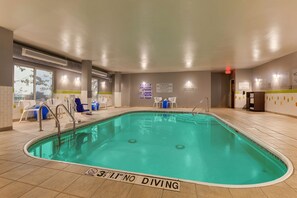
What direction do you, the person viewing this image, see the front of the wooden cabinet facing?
facing the viewer and to the left of the viewer

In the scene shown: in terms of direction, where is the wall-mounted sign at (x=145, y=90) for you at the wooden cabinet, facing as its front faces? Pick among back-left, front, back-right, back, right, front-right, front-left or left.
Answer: front-right

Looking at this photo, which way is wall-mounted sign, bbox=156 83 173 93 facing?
toward the camera

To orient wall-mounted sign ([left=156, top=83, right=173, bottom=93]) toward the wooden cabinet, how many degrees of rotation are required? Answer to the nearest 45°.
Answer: approximately 45° to its left

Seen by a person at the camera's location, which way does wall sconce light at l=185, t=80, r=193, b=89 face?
facing the viewer

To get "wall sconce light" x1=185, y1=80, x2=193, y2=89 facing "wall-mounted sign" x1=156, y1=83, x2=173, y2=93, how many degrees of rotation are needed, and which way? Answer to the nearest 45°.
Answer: approximately 90° to its right

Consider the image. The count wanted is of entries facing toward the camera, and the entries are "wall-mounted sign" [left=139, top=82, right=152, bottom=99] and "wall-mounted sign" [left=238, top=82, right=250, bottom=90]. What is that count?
2

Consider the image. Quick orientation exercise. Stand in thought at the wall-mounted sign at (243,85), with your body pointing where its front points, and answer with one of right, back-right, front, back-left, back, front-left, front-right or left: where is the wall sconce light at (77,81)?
front-right

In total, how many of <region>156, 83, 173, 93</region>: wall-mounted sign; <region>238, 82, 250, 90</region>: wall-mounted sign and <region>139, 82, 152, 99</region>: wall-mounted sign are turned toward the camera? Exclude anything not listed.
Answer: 3

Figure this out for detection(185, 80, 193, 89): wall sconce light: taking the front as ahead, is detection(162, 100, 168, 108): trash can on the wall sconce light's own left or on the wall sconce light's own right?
on the wall sconce light's own right
